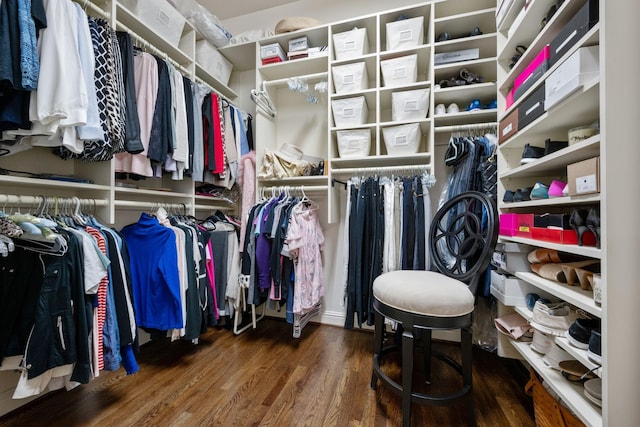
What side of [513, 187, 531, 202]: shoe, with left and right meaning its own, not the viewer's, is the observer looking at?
left
